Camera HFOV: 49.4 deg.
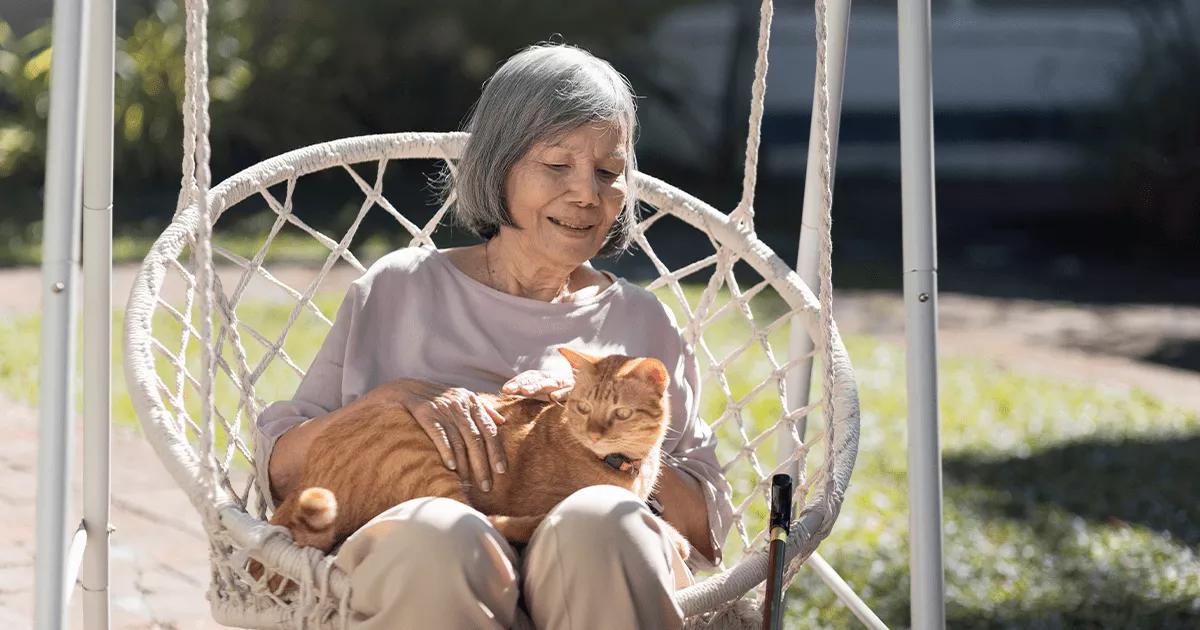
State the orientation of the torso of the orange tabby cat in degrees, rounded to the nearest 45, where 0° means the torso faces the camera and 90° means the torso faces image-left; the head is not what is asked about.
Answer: approximately 270°

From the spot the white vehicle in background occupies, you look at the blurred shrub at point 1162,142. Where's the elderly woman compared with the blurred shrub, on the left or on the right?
right

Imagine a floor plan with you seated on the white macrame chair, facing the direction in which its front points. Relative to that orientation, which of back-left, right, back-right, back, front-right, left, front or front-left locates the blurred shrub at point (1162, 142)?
back-left

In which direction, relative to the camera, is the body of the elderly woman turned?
toward the camera

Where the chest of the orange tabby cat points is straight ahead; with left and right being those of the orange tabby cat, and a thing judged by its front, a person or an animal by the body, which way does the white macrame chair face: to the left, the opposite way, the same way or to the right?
to the right

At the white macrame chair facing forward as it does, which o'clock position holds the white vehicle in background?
The white vehicle in background is roughly at 7 o'clock from the white macrame chair.

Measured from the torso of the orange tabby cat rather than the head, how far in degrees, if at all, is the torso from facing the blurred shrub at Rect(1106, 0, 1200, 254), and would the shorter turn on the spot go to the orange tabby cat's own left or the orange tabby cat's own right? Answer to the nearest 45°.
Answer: approximately 45° to the orange tabby cat's own left

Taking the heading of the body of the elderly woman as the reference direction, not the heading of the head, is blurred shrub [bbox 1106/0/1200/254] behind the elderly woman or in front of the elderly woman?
behind
